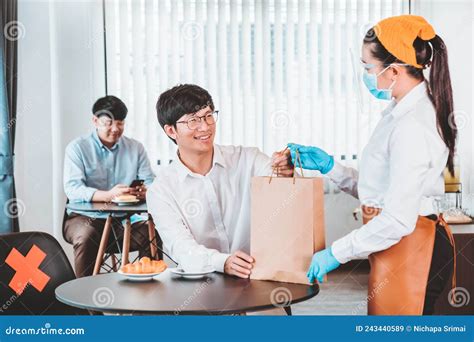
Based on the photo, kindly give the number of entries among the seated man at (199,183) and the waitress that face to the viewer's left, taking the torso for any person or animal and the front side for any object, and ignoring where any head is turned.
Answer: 1

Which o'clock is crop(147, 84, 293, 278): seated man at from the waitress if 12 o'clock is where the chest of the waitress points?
The seated man is roughly at 1 o'clock from the waitress.

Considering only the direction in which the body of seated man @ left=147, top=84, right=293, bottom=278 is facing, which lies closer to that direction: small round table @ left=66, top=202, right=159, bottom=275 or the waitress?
the waitress

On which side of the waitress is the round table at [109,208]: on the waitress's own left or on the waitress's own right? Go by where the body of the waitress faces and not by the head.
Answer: on the waitress's own right

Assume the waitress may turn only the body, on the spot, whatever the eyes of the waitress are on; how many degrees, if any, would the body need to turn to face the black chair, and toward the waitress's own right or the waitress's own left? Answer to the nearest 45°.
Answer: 0° — they already face it

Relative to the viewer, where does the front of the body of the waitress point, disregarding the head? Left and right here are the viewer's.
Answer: facing to the left of the viewer
